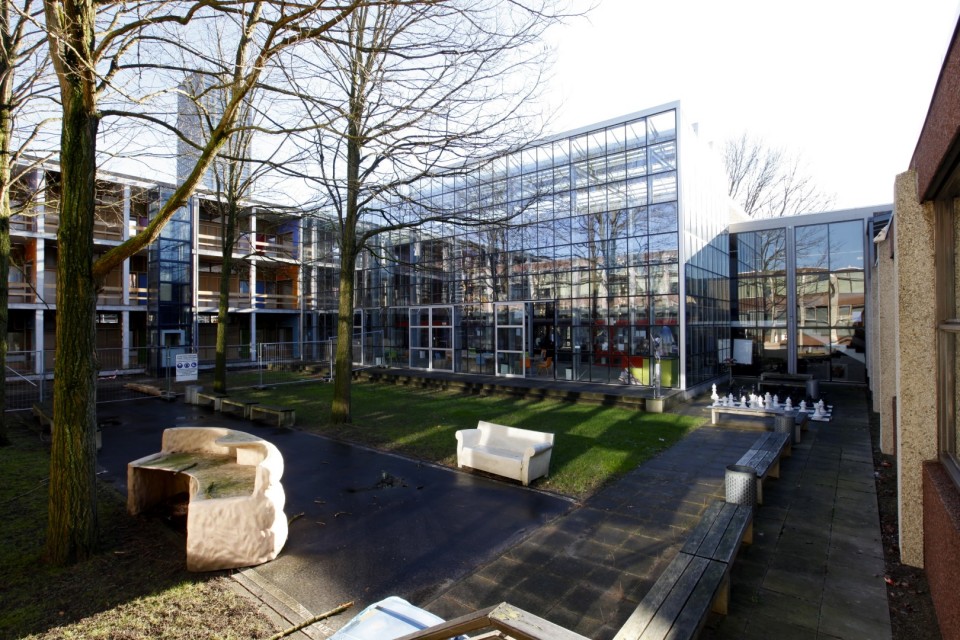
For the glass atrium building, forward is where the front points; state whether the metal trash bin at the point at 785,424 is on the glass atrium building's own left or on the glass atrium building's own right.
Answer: on the glass atrium building's own left

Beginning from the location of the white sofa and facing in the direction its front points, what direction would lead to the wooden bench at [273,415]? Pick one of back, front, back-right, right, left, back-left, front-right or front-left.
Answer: right

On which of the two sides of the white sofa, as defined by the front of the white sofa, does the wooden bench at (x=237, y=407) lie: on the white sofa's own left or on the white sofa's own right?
on the white sofa's own right

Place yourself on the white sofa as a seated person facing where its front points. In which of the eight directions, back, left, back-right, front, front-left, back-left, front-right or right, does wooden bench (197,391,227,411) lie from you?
right

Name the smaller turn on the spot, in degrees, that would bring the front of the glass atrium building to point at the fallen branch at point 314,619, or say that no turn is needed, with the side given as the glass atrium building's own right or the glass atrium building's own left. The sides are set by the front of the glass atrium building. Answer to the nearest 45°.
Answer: approximately 45° to the glass atrium building's own left

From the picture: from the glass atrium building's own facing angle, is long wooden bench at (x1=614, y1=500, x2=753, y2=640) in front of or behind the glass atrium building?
in front

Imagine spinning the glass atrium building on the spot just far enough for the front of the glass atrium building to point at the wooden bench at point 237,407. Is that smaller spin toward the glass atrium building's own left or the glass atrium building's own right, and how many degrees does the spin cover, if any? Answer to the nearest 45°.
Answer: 0° — it already faces it

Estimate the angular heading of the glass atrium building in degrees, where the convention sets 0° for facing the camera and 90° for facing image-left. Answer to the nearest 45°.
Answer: approximately 45°

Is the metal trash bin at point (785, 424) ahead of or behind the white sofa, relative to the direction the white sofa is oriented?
behind

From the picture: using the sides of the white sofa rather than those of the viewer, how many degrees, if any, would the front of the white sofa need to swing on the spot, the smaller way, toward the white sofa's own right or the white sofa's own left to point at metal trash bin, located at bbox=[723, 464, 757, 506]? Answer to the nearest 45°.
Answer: approximately 90° to the white sofa's own left

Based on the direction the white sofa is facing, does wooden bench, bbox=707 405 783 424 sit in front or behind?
behind

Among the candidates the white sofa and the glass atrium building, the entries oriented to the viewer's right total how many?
0
